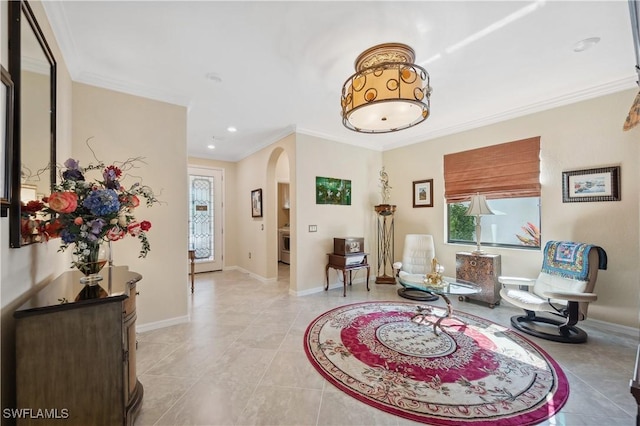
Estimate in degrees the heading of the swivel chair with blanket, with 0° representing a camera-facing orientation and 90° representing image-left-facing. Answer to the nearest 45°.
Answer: approximately 45°

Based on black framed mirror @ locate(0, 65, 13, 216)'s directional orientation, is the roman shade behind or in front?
in front

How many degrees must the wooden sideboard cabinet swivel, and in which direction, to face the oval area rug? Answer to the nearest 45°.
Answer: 0° — it already faces it

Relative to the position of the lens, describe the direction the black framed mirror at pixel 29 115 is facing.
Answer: facing to the right of the viewer

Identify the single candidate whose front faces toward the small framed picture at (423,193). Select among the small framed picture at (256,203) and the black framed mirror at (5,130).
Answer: the black framed mirror

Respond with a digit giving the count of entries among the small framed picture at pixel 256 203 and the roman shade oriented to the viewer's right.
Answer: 0

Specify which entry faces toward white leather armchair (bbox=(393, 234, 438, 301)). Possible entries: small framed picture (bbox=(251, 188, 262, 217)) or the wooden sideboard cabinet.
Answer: the wooden sideboard cabinet

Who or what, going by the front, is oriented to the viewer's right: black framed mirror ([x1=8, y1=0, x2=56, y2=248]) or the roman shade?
the black framed mirror

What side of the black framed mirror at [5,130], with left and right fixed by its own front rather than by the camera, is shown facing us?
right

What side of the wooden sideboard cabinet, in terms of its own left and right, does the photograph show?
right

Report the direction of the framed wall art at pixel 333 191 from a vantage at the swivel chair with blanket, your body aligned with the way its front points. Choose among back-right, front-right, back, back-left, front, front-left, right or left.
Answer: front-right

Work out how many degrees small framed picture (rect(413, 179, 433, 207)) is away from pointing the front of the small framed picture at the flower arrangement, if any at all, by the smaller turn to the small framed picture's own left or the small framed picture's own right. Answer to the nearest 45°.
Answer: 0° — it already faces it
